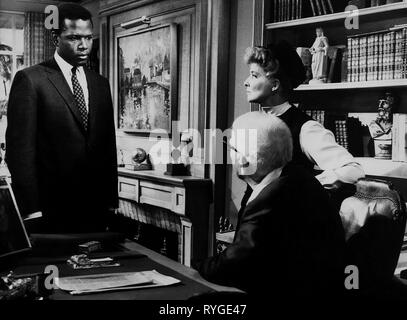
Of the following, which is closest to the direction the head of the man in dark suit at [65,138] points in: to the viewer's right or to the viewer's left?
to the viewer's right

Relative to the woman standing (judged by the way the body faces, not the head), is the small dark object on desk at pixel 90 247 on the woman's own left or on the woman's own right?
on the woman's own left

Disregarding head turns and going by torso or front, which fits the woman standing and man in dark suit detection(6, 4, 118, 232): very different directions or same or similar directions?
very different directions

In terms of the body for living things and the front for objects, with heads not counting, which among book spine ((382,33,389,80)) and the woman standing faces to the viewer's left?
the woman standing

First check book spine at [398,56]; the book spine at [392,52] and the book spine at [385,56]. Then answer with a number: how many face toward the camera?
3

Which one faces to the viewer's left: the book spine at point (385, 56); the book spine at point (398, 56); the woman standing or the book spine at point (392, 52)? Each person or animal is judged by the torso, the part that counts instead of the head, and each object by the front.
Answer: the woman standing

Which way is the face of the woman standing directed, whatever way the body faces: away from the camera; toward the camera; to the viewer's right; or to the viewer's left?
to the viewer's left

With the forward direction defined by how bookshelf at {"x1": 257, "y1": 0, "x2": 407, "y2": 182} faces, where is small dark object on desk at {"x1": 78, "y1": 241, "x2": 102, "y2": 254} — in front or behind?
in front

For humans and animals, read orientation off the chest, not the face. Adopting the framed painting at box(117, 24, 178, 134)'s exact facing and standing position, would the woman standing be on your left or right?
on your left

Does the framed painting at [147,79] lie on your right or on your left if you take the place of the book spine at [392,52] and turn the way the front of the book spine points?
on your right

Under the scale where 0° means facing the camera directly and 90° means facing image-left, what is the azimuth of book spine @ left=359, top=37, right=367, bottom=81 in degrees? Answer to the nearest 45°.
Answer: approximately 0°
